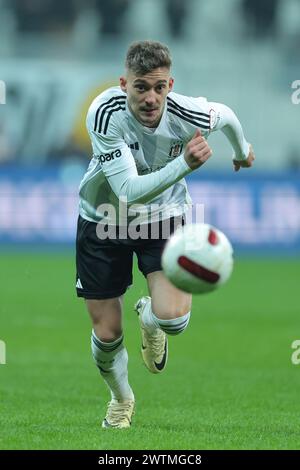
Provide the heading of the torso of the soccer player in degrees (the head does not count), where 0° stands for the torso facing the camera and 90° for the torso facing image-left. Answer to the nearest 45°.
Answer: approximately 0°
